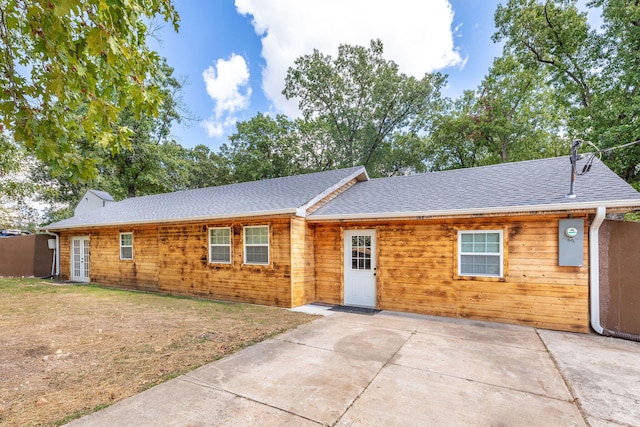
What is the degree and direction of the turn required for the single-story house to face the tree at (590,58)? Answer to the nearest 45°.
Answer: approximately 180°

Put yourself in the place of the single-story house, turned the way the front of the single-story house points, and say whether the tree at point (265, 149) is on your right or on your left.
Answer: on your right

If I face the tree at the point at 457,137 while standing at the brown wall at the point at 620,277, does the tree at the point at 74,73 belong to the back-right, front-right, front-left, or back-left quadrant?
back-left

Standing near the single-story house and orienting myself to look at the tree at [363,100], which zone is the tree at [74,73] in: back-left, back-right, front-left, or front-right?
back-left

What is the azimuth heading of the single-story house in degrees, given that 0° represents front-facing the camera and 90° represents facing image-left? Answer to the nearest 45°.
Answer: approximately 45°

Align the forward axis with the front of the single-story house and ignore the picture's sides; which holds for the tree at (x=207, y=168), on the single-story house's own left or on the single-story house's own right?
on the single-story house's own right

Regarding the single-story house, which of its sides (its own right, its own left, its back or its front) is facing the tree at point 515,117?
back

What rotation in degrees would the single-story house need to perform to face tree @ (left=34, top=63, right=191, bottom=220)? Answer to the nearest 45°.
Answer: approximately 90° to its right

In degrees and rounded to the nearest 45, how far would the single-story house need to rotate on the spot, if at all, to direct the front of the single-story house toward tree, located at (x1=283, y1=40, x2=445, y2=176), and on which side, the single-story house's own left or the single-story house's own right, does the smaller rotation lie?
approximately 135° to the single-story house's own right

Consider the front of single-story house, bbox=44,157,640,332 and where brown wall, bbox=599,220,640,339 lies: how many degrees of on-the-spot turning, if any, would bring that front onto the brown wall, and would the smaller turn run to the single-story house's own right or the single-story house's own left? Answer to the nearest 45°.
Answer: approximately 90° to the single-story house's own left
